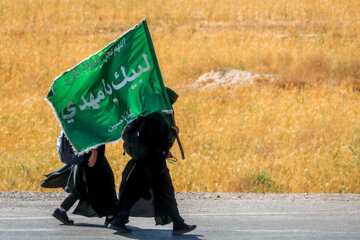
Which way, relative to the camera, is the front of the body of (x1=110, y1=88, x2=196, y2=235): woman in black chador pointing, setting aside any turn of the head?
to the viewer's right

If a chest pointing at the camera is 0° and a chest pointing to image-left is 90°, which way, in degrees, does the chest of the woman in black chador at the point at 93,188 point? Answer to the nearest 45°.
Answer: approximately 270°

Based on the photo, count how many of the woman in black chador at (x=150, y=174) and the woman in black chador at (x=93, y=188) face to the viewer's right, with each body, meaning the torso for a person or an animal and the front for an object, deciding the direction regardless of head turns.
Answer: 2

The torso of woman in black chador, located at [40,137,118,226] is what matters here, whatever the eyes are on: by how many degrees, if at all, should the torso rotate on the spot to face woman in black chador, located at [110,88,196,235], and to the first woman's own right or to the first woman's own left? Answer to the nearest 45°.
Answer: approximately 45° to the first woman's own right

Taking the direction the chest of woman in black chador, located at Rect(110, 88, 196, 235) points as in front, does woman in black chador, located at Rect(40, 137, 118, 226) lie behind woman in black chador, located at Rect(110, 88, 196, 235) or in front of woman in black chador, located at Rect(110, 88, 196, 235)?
behind
